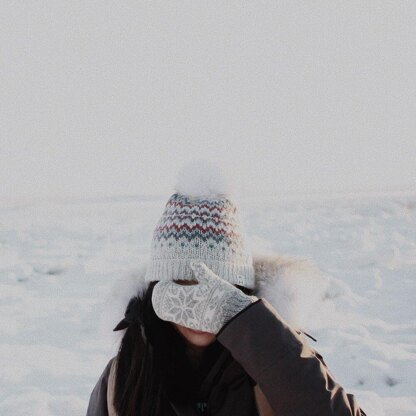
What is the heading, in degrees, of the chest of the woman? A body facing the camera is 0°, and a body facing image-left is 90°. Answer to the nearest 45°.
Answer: approximately 0°
